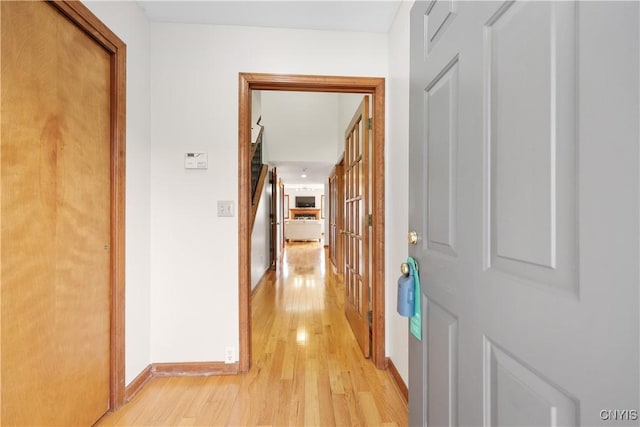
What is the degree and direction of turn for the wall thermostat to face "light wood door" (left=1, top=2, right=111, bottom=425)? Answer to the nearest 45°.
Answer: approximately 45° to its right

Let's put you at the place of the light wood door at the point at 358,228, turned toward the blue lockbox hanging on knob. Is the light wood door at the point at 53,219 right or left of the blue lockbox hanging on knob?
right

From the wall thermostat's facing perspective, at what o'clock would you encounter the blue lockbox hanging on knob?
The blue lockbox hanging on knob is roughly at 11 o'clock from the wall thermostat.

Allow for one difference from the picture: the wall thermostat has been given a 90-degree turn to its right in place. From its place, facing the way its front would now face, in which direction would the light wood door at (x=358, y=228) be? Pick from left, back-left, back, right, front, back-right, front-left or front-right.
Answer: back

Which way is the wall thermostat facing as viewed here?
toward the camera

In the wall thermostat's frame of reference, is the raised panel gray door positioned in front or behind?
in front
